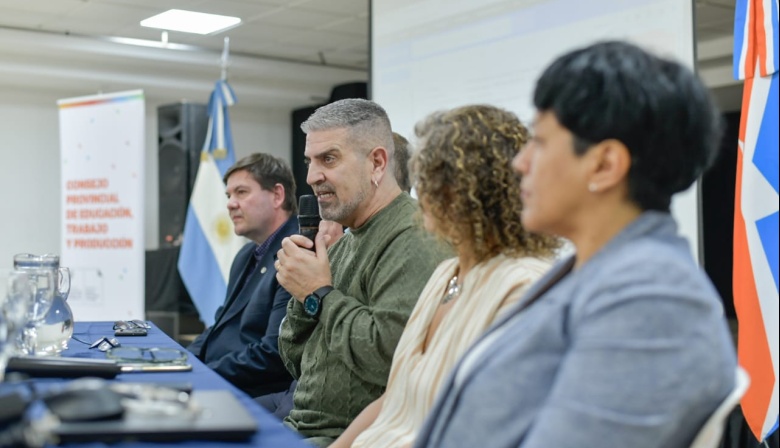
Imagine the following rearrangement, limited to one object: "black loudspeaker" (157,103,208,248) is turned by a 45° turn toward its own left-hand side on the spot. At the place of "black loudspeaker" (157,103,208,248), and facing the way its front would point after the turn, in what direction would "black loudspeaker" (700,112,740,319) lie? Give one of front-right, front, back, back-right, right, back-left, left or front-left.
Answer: left

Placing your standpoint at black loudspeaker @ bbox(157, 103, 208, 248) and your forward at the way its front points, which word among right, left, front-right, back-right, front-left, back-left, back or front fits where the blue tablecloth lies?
front-left

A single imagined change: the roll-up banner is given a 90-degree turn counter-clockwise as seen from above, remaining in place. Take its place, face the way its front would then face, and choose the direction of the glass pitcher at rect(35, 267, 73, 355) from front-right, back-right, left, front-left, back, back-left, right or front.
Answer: front-right

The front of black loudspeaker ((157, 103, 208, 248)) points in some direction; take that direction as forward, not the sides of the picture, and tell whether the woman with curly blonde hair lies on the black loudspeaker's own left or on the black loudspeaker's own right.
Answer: on the black loudspeaker's own left

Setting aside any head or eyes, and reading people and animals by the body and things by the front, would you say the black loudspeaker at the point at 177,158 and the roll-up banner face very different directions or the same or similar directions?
same or similar directions

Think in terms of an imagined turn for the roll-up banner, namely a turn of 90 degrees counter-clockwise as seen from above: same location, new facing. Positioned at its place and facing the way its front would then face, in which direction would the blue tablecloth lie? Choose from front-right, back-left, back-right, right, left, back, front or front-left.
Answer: front-right

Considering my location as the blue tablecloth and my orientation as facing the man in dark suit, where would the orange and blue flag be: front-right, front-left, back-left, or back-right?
front-right

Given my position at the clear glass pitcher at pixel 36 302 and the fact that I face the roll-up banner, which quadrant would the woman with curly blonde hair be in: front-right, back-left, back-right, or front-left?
back-right

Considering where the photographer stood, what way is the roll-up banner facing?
facing the viewer and to the left of the viewer

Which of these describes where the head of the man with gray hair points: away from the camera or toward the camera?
toward the camera

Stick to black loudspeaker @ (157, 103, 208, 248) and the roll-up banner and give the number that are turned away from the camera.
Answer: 0

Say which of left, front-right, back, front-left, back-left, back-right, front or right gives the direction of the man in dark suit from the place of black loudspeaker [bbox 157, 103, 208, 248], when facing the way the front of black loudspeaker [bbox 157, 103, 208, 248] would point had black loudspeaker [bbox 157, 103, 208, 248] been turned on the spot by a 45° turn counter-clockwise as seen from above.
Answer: front

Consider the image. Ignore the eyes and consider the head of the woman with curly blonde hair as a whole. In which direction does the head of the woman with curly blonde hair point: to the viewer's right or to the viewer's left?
to the viewer's left

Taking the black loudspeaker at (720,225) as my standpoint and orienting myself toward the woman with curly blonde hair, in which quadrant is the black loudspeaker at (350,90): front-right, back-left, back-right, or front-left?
front-right
